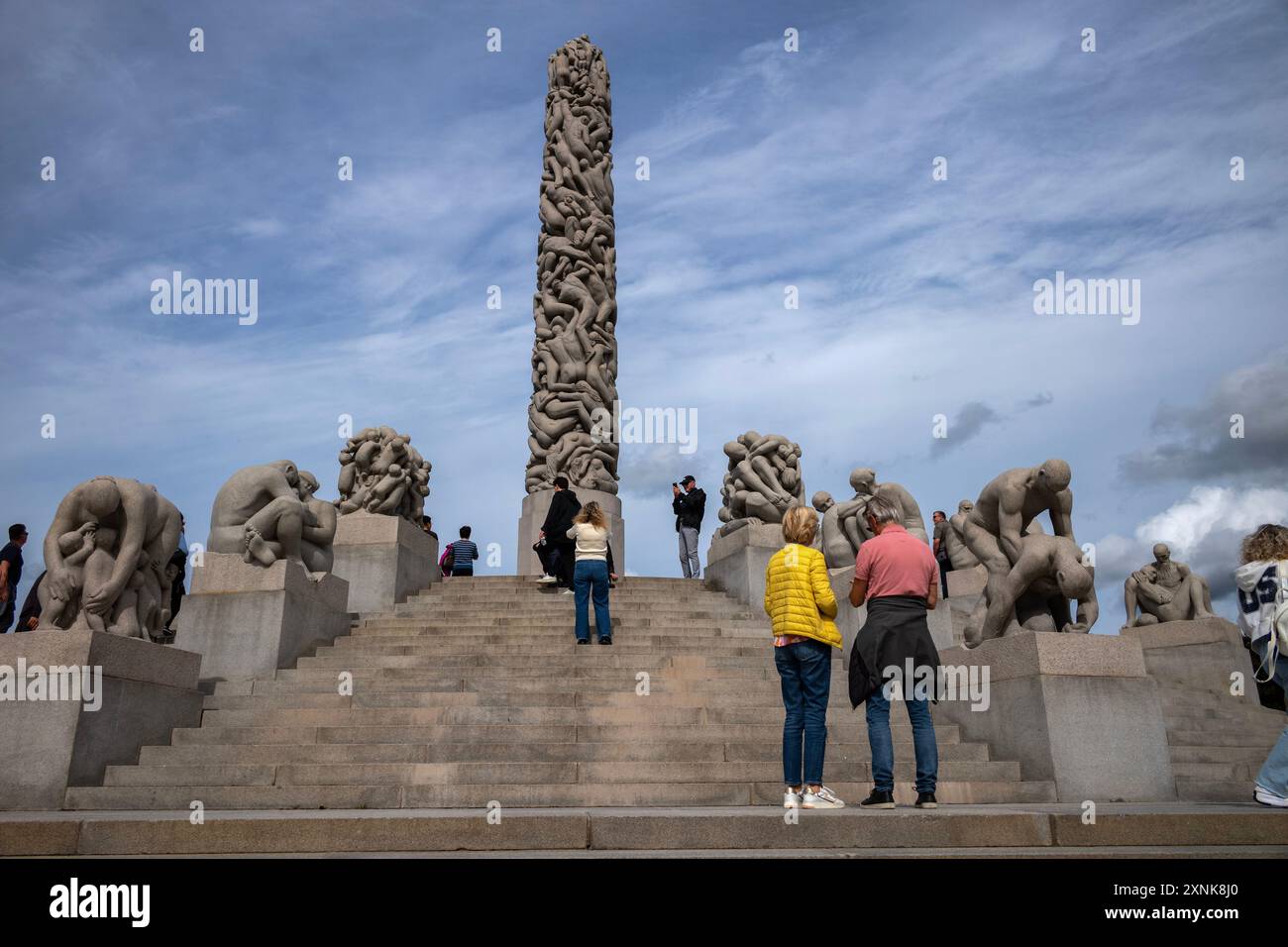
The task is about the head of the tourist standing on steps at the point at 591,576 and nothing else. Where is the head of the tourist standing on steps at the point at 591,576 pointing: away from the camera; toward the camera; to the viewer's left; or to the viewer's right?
away from the camera

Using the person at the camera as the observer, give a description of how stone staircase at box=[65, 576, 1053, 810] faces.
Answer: facing the viewer

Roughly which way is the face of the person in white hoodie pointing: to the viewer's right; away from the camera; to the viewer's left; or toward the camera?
away from the camera

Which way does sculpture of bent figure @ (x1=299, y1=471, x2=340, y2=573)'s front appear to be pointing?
to the viewer's left

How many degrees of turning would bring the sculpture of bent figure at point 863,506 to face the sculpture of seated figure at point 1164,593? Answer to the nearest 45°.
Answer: approximately 135° to its right

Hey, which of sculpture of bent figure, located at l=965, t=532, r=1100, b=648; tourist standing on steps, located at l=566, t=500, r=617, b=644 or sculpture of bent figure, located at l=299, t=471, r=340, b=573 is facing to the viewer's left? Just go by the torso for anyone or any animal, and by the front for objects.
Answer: sculpture of bent figure, located at l=299, t=471, r=340, b=573

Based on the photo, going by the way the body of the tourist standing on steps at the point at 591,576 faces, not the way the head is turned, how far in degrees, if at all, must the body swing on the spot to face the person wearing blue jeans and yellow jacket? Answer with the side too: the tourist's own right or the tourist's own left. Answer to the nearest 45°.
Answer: approximately 180°

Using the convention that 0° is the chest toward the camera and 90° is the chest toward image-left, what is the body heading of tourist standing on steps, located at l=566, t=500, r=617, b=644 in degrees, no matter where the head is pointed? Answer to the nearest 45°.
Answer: approximately 180°

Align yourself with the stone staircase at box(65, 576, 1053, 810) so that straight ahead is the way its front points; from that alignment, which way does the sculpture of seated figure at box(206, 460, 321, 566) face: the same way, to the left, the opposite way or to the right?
to the left

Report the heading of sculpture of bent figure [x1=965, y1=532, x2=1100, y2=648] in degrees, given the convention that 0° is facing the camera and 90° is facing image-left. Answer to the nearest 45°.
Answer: approximately 315°

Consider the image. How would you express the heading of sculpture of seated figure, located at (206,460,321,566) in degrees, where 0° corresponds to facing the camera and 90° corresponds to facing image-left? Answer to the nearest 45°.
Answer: approximately 270°

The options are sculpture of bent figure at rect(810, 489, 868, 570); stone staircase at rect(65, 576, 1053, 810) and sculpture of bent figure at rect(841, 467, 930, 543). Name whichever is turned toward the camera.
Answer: the stone staircase
